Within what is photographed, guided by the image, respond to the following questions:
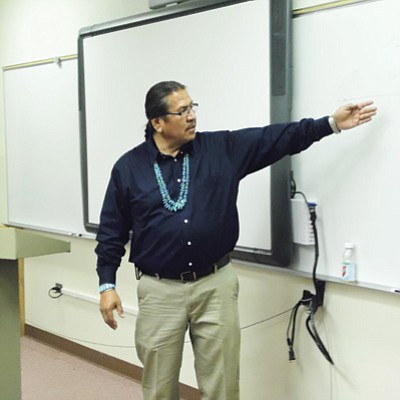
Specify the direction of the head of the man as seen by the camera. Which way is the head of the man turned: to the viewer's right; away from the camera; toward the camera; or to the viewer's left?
to the viewer's right

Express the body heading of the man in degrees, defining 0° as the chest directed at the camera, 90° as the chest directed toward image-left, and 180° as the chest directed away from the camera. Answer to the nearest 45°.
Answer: approximately 0°

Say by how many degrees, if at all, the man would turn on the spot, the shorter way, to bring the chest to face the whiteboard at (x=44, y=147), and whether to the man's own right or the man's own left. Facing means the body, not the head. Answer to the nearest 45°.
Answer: approximately 135° to the man's own right

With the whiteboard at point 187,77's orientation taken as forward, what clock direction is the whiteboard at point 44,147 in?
the whiteboard at point 44,147 is roughly at 3 o'clock from the whiteboard at point 187,77.

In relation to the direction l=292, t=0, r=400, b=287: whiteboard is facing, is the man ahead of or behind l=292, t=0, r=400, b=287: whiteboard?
ahead

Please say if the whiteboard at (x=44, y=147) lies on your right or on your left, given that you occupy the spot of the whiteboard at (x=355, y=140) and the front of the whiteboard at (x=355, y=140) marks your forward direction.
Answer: on your right

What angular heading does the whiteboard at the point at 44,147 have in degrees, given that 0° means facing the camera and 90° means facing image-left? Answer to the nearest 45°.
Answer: approximately 45°

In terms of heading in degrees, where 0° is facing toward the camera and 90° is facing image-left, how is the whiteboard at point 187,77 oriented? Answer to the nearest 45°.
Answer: approximately 45°

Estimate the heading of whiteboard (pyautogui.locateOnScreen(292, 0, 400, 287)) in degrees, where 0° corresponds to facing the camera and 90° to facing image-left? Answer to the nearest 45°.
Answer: approximately 45°
